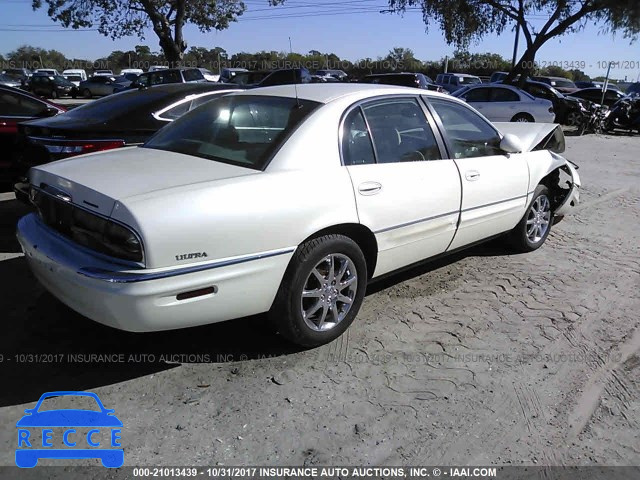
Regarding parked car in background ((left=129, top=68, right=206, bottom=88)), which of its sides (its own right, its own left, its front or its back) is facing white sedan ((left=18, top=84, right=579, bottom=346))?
left

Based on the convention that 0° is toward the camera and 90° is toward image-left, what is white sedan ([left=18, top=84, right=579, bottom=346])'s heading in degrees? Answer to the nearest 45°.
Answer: approximately 225°

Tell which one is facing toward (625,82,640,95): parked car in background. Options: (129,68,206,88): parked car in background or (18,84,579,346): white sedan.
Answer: the white sedan

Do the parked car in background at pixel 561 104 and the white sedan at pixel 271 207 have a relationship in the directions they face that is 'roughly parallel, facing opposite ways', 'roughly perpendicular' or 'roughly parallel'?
roughly perpendicular

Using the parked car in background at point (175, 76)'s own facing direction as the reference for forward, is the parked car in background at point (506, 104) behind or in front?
behind

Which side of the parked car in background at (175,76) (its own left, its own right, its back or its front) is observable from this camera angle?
left

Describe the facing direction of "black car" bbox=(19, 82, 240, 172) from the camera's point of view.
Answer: facing away from the viewer and to the right of the viewer

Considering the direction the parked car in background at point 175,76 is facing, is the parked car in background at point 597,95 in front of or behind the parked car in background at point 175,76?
behind

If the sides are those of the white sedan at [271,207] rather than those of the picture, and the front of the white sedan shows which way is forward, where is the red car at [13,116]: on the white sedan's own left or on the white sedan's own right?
on the white sedan's own left

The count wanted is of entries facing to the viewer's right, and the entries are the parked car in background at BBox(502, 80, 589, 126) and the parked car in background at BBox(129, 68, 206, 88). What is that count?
1

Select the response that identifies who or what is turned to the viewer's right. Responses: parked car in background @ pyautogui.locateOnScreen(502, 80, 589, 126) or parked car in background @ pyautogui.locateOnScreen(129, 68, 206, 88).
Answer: parked car in background @ pyautogui.locateOnScreen(502, 80, 589, 126)

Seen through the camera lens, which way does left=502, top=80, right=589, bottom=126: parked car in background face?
facing to the right of the viewer

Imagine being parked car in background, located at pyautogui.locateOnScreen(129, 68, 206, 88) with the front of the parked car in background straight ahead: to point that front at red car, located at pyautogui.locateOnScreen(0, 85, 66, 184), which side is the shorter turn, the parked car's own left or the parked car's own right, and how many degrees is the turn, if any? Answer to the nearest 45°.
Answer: approximately 90° to the parked car's own left

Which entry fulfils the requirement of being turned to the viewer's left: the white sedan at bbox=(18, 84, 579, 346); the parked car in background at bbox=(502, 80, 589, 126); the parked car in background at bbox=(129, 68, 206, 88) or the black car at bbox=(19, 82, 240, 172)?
the parked car in background at bbox=(129, 68, 206, 88)

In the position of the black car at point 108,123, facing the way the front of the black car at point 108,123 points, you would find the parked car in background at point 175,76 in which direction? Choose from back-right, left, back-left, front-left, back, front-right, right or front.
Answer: front-left

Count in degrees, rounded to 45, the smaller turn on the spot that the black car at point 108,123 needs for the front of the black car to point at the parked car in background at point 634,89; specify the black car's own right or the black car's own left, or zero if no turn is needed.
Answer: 0° — it already faces it

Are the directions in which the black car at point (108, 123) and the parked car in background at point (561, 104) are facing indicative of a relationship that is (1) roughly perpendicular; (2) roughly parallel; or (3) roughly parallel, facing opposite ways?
roughly perpendicular

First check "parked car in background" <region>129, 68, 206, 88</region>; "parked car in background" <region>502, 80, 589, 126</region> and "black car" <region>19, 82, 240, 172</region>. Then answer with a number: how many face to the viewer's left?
1
